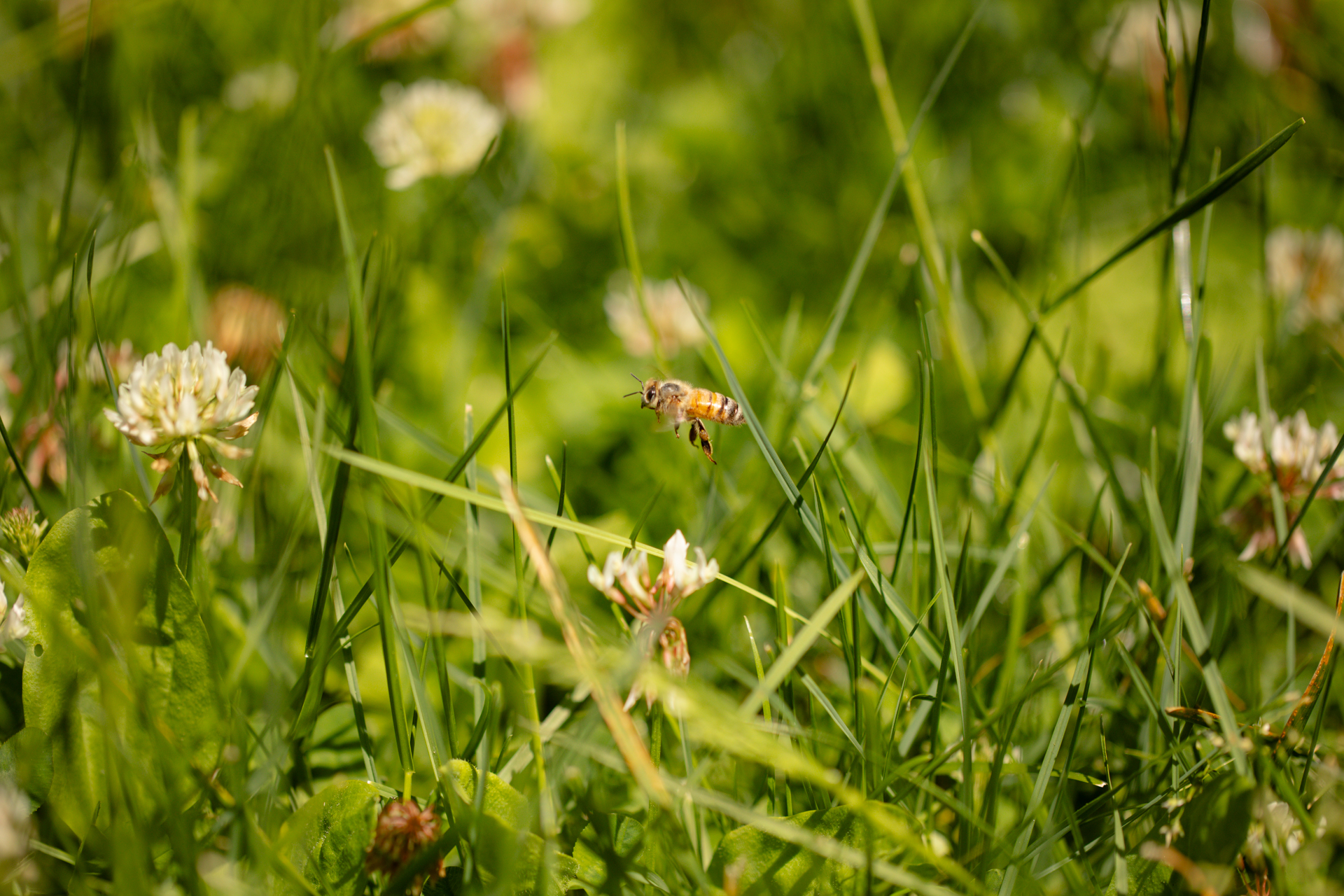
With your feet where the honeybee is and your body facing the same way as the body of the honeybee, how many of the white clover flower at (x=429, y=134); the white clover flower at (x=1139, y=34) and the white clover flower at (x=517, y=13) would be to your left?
0

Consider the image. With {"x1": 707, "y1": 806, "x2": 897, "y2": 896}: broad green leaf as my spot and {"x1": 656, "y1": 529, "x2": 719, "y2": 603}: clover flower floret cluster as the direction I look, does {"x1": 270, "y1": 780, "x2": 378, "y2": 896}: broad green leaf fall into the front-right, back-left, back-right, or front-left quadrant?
front-left

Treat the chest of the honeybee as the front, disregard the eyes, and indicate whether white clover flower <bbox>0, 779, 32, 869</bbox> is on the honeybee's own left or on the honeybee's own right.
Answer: on the honeybee's own left

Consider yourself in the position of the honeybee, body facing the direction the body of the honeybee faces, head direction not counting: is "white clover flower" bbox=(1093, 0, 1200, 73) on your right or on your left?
on your right

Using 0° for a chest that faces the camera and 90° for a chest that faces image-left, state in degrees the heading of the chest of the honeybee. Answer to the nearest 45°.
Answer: approximately 90°
